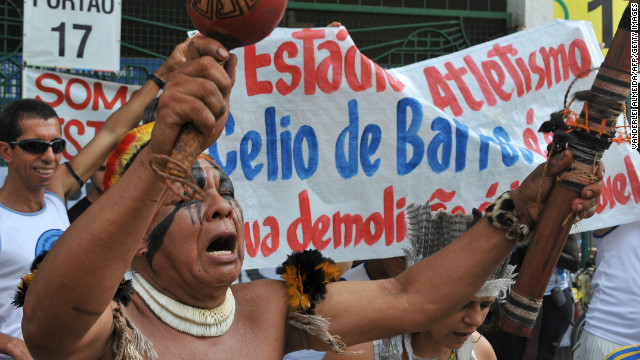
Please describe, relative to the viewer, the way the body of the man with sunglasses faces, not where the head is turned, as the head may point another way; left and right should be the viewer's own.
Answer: facing the viewer and to the right of the viewer

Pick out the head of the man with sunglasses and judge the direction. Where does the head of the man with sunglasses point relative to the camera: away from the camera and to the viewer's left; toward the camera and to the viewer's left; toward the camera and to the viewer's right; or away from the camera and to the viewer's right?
toward the camera and to the viewer's right

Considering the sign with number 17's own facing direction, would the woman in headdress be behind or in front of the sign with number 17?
in front

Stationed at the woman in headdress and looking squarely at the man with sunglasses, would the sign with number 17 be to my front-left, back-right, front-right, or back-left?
front-right

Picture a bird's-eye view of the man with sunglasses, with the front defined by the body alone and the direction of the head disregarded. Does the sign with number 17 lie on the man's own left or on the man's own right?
on the man's own left

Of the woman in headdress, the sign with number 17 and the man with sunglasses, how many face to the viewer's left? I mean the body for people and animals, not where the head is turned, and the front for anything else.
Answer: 0

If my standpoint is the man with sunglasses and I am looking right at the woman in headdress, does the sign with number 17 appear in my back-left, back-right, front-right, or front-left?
back-left

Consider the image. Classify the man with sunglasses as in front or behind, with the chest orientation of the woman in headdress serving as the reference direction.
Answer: behind

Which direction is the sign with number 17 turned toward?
toward the camera

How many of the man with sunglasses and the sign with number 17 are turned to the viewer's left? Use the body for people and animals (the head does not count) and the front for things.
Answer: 0

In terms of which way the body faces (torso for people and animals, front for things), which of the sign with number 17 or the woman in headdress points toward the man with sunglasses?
the sign with number 17

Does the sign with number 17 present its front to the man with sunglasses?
yes

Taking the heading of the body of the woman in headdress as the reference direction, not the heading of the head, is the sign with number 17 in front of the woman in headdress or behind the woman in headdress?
behind

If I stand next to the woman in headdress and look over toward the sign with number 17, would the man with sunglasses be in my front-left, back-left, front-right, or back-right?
front-left
